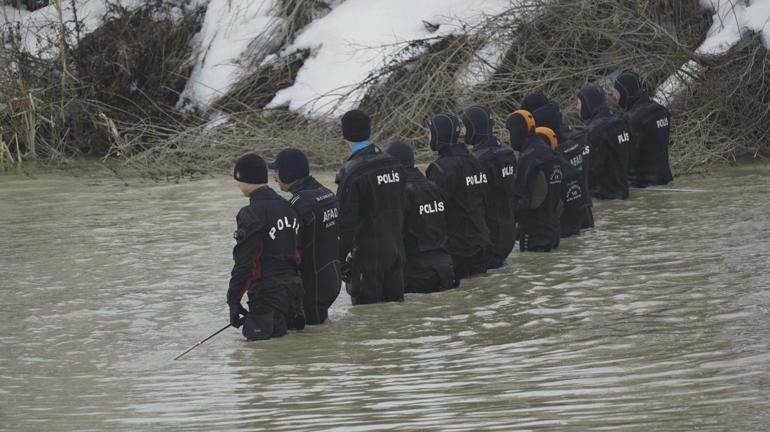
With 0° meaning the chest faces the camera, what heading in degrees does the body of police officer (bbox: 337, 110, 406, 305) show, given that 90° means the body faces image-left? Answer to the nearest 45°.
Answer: approximately 135°

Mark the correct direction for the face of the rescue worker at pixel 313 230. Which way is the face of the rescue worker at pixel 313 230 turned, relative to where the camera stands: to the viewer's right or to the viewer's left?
to the viewer's left

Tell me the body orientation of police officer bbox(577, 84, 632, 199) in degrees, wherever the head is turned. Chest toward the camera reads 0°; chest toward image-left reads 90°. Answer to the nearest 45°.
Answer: approximately 135°

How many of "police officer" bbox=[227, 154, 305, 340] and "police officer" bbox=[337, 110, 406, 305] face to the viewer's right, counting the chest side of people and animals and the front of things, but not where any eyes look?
0

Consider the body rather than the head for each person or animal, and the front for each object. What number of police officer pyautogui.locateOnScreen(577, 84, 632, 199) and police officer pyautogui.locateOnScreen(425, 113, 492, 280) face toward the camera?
0

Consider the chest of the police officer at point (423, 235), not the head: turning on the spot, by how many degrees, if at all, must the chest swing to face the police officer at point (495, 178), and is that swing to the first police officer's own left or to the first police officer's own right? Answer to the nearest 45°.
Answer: approximately 90° to the first police officer's own right

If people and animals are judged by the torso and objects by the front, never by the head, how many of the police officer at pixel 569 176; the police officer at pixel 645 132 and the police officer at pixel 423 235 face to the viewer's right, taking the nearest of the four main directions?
0

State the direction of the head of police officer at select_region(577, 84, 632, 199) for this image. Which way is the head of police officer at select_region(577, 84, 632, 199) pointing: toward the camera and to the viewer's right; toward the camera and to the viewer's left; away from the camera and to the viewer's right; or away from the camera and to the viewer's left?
away from the camera and to the viewer's left

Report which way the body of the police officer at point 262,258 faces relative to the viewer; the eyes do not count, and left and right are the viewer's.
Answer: facing away from the viewer and to the left of the viewer

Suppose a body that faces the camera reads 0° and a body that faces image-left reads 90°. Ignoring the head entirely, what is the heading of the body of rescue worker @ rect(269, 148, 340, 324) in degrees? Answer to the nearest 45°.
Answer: approximately 135°

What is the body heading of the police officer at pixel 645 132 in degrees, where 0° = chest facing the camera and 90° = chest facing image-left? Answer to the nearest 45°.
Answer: approximately 135°

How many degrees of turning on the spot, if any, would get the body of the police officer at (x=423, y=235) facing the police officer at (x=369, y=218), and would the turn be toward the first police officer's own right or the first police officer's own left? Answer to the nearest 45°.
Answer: approximately 90° to the first police officer's own left

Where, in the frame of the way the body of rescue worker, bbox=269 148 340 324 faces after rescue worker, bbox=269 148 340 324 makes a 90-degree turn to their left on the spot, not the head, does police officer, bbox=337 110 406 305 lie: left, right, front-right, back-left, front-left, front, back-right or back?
back
